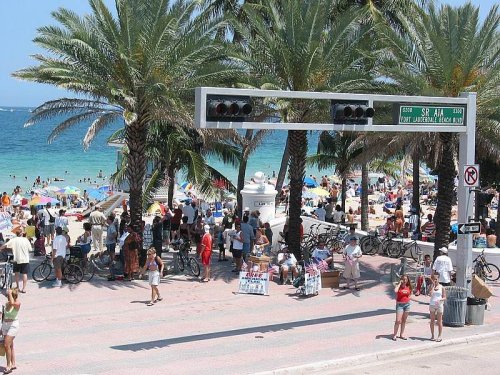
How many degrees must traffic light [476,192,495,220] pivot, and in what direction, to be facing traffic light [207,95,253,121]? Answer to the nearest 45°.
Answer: approximately 90° to its right

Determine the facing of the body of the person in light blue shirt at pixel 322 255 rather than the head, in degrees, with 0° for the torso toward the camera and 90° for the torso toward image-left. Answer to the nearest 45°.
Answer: approximately 0°

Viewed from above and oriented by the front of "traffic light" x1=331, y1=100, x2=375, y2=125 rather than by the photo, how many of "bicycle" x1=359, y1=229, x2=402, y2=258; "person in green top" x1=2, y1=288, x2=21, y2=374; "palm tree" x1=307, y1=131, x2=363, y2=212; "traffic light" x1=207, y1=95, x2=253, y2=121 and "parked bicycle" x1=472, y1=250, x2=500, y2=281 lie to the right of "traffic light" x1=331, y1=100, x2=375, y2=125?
2

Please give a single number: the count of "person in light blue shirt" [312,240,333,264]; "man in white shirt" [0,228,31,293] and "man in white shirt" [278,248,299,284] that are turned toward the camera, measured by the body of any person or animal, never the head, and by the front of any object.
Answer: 2

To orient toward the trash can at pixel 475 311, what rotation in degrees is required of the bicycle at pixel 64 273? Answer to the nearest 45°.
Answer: approximately 135° to its left
